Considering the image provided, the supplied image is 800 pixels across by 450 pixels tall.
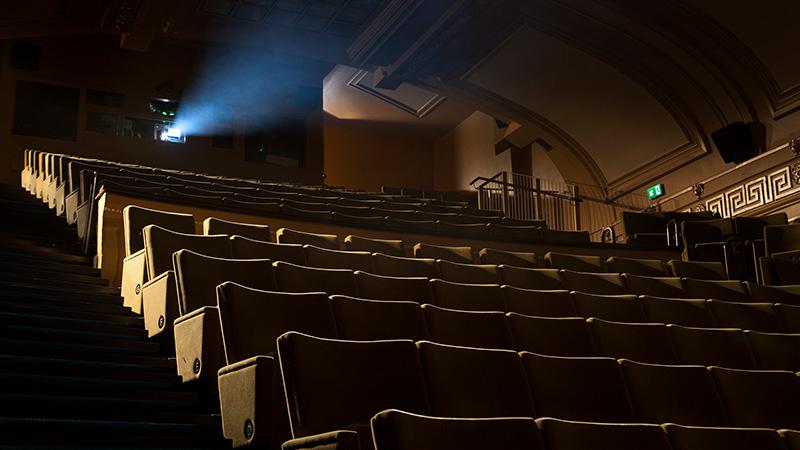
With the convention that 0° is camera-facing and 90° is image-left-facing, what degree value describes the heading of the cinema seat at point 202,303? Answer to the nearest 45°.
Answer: approximately 315°

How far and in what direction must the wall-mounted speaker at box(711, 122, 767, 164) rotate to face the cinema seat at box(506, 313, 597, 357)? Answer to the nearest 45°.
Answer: approximately 45° to its left

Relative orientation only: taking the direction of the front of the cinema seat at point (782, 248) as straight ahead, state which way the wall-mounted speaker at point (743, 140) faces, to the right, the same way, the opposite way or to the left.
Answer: to the right

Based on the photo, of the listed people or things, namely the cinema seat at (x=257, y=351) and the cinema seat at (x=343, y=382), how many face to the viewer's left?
0

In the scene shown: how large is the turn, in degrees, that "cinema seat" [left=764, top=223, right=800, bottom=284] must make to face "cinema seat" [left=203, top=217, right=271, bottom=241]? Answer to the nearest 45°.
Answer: approximately 90° to its right

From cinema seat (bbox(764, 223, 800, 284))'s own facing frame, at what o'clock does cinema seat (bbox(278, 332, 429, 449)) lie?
cinema seat (bbox(278, 332, 429, 449)) is roughly at 2 o'clock from cinema seat (bbox(764, 223, 800, 284)).

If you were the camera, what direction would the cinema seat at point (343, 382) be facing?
facing the viewer and to the right of the viewer

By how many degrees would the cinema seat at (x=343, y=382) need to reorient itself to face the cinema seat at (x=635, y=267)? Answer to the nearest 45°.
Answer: approximately 90° to its left
